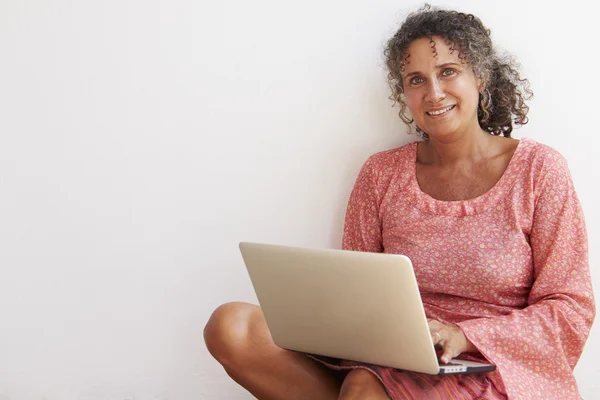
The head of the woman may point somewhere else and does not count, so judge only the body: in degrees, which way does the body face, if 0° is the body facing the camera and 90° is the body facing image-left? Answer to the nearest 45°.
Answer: approximately 45°

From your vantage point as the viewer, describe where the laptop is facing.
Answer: facing away from the viewer and to the right of the viewer
